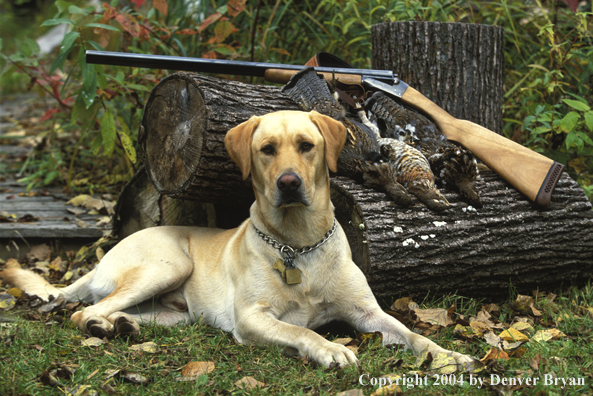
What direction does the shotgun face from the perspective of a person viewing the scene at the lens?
facing to the left of the viewer

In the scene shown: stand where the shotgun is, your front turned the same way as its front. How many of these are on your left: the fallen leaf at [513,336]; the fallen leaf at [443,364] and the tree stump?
2

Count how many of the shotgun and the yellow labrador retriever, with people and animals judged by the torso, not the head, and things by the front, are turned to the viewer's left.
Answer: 1

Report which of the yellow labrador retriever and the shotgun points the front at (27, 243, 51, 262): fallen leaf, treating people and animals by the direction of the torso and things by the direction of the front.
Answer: the shotgun

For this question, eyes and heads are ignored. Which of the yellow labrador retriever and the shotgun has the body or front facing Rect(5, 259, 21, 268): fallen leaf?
the shotgun

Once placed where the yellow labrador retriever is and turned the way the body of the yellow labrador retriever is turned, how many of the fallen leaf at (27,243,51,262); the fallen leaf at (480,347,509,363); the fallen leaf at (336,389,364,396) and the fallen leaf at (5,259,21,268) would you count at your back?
2

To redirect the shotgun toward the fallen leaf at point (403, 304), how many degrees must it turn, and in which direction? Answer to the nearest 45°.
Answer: approximately 90° to its left

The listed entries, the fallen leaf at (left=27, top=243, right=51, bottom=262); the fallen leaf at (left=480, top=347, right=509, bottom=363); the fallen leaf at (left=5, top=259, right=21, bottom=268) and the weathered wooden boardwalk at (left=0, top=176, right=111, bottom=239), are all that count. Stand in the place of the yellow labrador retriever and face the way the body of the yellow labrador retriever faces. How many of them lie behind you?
3

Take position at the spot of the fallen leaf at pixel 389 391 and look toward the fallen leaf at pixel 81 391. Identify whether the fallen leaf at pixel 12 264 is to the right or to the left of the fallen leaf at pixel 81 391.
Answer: right

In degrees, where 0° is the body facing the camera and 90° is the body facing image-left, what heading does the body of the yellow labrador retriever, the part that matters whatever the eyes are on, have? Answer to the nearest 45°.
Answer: approximately 315°
